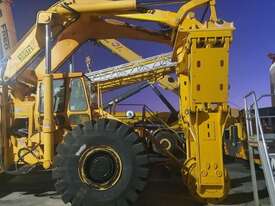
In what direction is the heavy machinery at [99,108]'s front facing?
to the viewer's right
